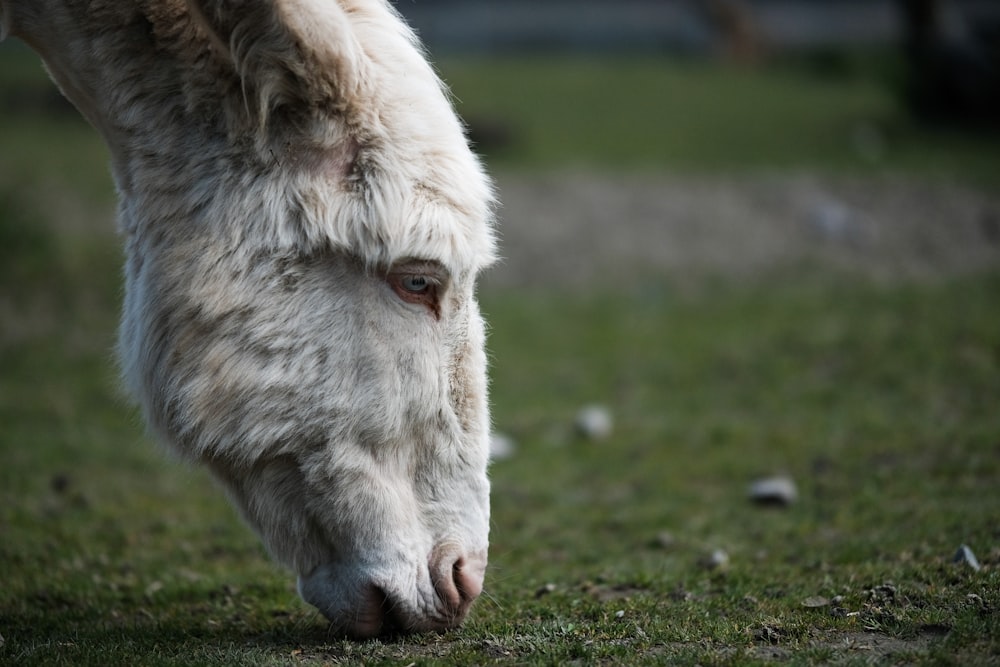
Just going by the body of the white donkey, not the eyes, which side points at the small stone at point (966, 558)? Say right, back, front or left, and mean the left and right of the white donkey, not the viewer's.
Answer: front

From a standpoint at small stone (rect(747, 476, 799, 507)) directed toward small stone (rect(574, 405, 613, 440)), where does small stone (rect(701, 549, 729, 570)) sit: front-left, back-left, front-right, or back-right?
back-left

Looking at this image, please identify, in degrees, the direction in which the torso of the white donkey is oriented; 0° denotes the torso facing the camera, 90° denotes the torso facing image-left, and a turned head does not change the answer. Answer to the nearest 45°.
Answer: approximately 270°

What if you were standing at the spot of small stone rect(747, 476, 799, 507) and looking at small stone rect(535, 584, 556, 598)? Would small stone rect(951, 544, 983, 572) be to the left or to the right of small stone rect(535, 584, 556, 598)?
left
